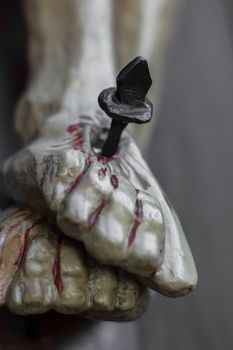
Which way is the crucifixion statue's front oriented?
toward the camera
